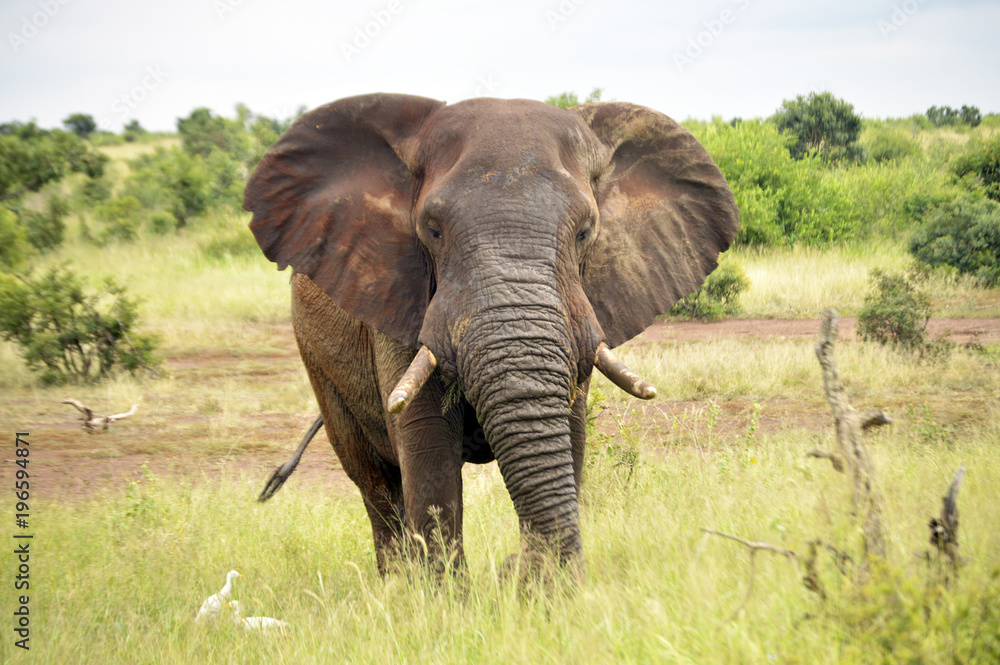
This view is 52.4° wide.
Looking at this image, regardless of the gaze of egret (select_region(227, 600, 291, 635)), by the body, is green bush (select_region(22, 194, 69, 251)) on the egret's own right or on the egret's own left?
on the egret's own right

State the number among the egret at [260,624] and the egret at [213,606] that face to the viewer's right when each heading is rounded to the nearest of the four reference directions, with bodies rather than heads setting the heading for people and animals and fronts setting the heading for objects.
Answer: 1

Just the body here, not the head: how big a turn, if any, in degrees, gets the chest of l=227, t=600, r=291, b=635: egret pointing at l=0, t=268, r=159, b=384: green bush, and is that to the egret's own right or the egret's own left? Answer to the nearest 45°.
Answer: approximately 90° to the egret's own right

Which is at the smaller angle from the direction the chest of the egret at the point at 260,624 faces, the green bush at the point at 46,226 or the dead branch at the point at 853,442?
the green bush

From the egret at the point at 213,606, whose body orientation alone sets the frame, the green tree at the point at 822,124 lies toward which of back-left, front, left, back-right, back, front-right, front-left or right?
front-left

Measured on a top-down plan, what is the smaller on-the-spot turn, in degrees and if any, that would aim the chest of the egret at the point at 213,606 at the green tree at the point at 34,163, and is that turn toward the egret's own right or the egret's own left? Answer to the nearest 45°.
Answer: approximately 90° to the egret's own left

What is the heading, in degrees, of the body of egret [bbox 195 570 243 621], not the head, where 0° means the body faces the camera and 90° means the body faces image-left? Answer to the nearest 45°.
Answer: approximately 270°

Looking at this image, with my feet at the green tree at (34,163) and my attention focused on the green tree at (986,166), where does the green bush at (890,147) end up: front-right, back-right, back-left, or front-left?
front-left

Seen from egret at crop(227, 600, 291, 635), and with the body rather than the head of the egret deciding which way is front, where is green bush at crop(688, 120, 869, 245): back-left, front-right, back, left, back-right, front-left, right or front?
back-right

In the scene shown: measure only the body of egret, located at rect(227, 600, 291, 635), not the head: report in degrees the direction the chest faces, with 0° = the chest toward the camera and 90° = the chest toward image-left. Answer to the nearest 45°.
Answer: approximately 90°

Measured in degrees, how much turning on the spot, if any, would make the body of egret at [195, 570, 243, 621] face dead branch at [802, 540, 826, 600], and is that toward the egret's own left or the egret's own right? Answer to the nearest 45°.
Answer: approximately 45° to the egret's own right

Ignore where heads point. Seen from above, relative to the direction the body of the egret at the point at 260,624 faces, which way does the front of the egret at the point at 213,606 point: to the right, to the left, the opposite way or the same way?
the opposite way

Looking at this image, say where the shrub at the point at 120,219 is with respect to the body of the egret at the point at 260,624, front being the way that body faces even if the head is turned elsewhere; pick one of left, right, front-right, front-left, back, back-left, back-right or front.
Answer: right
